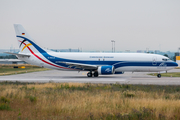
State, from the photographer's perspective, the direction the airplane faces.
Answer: facing to the right of the viewer
